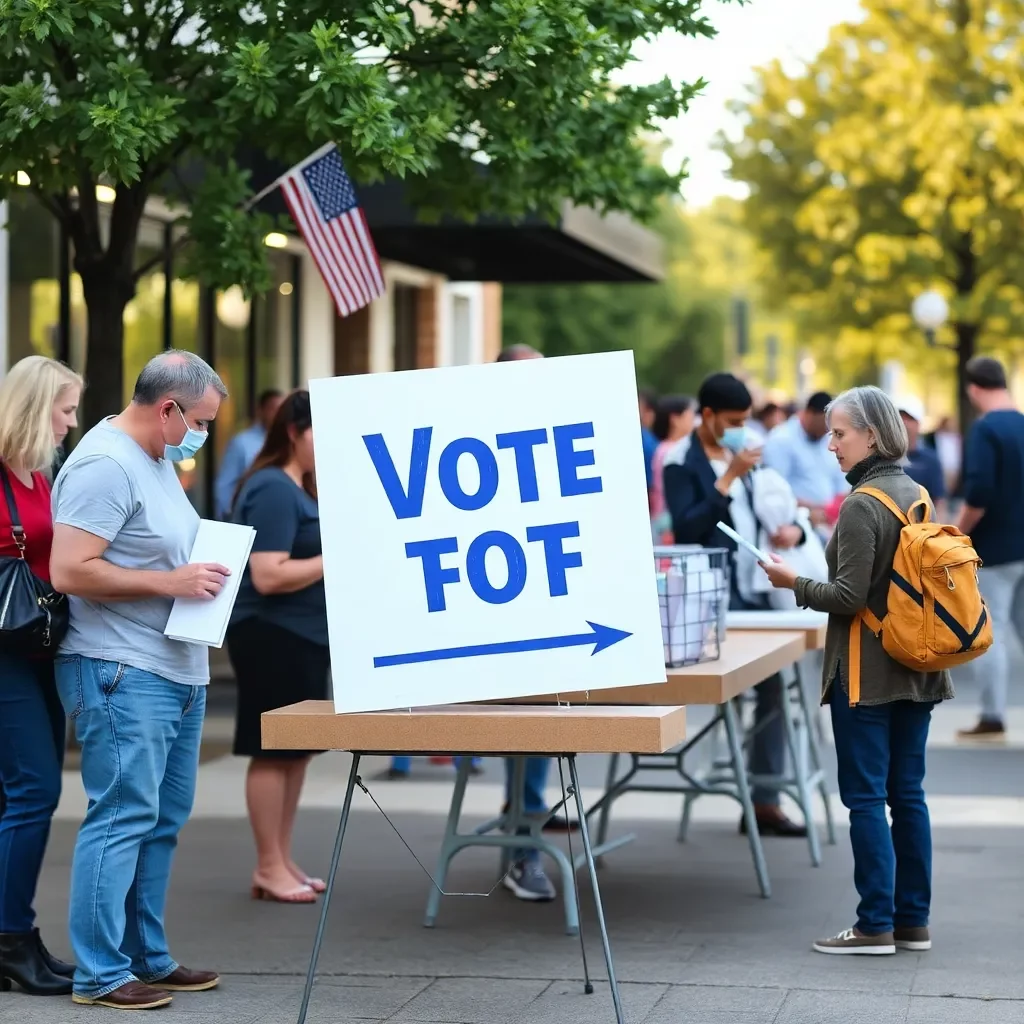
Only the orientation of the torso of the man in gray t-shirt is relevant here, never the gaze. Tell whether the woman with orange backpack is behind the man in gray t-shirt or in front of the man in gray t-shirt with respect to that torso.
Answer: in front

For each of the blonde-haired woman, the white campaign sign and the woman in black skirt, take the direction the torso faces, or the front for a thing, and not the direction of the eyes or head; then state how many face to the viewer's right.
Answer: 2

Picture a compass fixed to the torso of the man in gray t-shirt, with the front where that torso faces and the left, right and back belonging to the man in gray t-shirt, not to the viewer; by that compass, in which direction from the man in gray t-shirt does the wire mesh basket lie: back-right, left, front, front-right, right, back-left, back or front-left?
front

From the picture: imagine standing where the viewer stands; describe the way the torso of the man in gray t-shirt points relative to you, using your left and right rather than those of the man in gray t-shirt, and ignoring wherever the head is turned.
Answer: facing to the right of the viewer

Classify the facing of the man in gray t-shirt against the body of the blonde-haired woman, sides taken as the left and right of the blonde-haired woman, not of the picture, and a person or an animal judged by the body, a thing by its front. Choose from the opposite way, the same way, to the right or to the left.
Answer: the same way

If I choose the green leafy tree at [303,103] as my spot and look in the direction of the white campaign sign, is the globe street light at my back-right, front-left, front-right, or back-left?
back-left

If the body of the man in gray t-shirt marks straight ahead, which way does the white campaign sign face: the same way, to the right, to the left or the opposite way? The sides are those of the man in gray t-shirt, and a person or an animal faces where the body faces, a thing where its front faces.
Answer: to the right

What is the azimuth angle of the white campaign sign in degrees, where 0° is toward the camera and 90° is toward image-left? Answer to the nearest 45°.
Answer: approximately 0°

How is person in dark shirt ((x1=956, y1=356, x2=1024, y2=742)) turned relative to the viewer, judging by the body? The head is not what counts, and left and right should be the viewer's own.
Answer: facing away from the viewer and to the left of the viewer

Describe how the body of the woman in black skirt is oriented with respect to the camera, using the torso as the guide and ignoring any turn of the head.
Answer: to the viewer's right

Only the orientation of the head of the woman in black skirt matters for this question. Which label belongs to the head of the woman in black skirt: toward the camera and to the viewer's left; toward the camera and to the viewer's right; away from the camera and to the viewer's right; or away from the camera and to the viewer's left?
away from the camera and to the viewer's right

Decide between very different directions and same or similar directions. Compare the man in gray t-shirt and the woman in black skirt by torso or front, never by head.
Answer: same or similar directions
